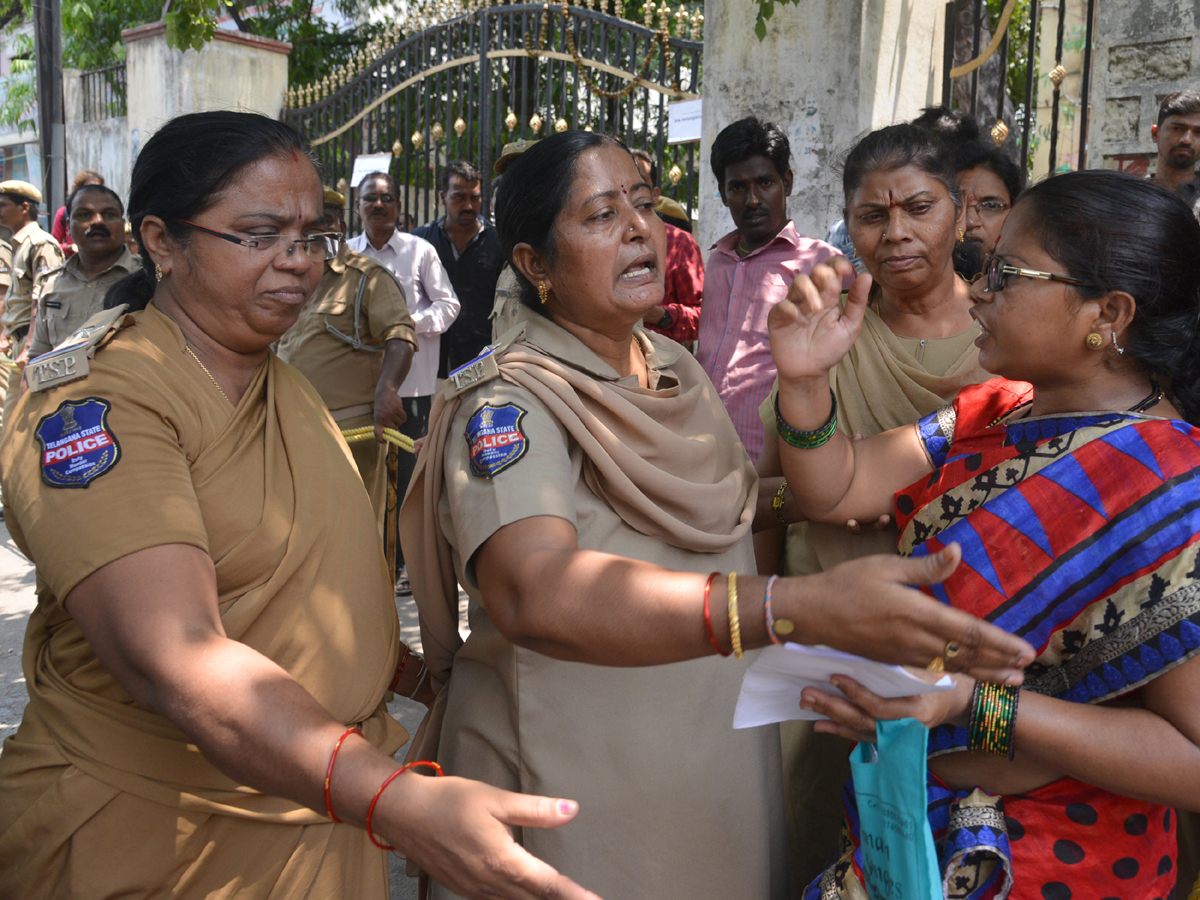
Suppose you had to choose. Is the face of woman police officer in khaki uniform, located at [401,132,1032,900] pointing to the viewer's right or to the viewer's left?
to the viewer's right

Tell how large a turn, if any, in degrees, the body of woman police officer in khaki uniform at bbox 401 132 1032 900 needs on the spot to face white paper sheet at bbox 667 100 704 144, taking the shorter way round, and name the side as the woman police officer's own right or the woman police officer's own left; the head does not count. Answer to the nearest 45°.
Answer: approximately 135° to the woman police officer's own left

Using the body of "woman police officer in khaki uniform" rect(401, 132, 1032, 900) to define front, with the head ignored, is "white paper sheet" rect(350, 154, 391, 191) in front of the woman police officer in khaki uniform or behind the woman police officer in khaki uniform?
behind

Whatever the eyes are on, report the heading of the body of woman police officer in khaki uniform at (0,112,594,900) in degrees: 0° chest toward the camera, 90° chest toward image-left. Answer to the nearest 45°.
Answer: approximately 315°

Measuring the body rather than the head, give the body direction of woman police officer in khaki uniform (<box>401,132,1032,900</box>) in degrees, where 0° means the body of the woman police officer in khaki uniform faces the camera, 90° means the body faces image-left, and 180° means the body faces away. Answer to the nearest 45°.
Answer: approximately 315°

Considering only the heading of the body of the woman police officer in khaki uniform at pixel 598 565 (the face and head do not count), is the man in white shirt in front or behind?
behind

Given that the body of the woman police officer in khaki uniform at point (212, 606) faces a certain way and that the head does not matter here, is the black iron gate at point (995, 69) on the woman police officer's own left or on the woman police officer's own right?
on the woman police officer's own left

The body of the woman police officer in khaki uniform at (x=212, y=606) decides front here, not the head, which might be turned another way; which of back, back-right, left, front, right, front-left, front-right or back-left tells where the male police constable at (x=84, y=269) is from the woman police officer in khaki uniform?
back-left

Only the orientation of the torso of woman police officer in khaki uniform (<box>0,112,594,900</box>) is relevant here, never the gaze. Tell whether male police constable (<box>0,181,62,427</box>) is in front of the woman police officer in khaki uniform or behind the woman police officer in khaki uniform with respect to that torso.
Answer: behind

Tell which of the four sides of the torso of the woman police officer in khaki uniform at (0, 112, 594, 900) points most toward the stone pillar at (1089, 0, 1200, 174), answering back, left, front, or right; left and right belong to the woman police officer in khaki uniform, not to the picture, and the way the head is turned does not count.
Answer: left

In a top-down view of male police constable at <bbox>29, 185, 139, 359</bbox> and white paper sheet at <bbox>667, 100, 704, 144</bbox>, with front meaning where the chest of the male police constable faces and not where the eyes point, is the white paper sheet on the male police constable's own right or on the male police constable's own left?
on the male police constable's own left

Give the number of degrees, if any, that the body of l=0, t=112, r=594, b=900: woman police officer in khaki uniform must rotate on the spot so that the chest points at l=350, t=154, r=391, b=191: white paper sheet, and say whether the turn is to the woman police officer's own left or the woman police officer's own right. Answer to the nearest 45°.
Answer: approximately 135° to the woman police officer's own left

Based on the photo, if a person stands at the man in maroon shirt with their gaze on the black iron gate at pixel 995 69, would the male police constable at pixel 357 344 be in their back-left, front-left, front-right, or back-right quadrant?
back-left

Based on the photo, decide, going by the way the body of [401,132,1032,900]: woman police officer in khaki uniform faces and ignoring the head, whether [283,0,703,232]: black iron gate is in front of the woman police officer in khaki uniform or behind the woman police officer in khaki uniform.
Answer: behind
